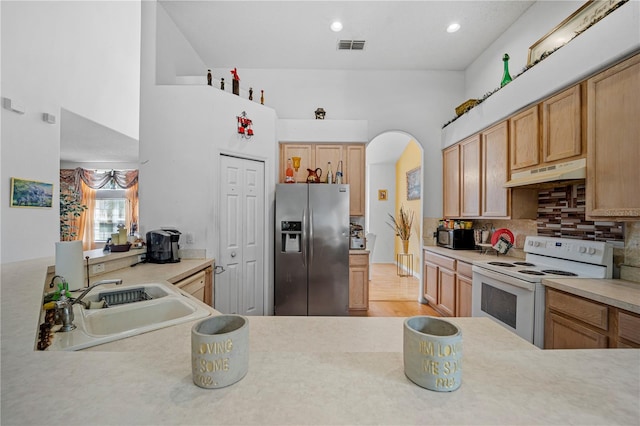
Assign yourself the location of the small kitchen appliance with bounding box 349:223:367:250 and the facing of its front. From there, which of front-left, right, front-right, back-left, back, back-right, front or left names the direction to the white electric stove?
front-left

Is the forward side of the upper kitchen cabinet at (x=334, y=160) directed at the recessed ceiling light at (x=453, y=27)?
no

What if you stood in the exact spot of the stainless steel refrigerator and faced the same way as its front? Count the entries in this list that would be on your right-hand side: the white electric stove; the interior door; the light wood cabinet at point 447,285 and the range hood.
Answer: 1

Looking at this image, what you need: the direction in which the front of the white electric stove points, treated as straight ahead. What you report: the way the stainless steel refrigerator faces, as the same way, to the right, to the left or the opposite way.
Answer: to the left

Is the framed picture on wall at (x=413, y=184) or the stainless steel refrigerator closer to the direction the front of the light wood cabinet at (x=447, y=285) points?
the stainless steel refrigerator

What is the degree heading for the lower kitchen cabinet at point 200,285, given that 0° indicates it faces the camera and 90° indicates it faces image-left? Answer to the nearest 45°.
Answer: approximately 315°

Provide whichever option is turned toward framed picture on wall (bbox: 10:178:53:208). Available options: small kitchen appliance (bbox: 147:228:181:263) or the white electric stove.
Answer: the white electric stove

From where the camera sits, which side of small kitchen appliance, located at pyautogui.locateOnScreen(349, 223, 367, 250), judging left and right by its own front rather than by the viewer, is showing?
front

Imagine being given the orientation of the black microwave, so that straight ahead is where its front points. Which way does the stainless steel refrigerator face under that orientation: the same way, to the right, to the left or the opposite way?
to the left

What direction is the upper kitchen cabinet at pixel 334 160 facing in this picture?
toward the camera

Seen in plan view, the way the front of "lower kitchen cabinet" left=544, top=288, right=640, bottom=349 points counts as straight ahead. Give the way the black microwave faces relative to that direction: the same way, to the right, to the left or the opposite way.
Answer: the same way

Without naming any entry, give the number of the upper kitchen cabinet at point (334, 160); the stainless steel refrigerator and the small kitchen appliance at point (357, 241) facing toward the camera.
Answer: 3

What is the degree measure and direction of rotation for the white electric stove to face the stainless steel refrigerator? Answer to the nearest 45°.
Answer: approximately 45° to its right

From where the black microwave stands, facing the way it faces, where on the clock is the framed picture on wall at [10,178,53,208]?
The framed picture on wall is roughly at 12 o'clock from the black microwave.

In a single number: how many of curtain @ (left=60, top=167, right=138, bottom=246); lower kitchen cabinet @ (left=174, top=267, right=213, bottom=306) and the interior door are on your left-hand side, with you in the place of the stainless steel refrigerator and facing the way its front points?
0

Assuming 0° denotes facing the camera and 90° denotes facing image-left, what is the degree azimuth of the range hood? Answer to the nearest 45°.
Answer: approximately 45°

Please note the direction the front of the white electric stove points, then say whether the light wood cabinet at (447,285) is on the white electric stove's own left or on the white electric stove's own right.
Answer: on the white electric stove's own right

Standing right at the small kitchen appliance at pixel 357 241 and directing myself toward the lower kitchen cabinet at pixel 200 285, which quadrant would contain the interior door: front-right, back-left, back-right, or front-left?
front-right

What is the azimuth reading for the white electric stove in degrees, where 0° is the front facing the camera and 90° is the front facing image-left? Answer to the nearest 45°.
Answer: approximately 45°

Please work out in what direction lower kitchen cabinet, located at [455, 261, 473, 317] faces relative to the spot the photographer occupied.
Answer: facing the viewer and to the left of the viewer

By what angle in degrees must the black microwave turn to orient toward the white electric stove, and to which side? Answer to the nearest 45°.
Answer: approximately 45° to its left

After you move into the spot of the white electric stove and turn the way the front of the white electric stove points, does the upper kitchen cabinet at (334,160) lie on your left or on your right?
on your right

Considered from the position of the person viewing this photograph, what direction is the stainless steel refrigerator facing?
facing the viewer
